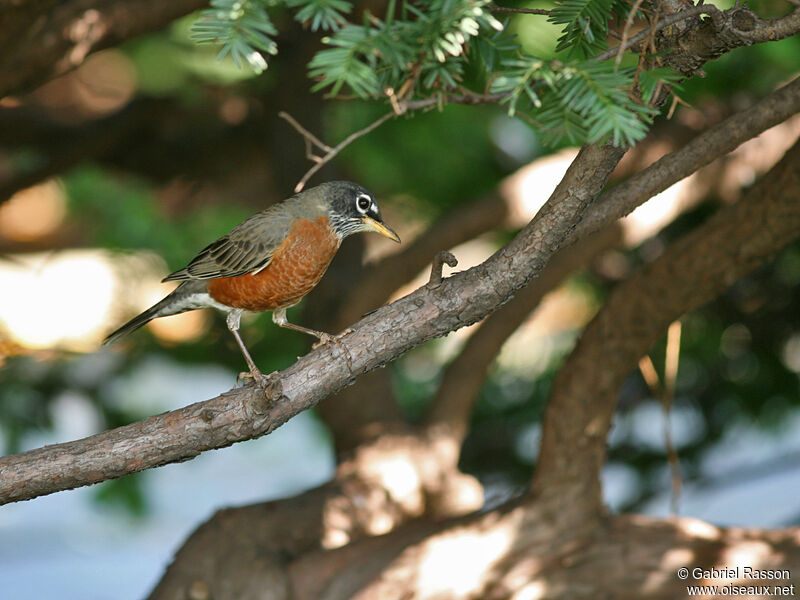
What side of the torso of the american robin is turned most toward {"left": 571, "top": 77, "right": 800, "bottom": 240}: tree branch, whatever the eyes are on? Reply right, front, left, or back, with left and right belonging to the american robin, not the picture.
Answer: front

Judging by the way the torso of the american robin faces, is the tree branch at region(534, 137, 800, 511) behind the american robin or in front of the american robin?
in front

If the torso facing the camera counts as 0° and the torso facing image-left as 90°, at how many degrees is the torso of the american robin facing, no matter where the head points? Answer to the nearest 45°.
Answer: approximately 270°

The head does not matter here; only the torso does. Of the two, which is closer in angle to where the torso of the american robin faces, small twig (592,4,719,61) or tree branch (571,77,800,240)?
the tree branch

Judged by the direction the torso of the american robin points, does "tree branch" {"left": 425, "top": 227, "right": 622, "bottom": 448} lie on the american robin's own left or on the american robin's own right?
on the american robin's own left
